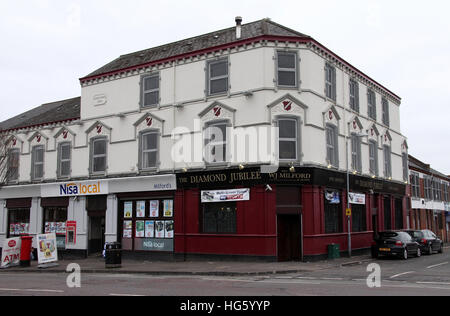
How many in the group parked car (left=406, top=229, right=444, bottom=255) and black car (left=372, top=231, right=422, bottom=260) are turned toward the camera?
0

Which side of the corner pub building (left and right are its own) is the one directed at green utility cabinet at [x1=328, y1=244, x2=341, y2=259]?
left

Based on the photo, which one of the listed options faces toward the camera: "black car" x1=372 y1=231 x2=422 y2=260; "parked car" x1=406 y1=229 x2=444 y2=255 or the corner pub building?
the corner pub building

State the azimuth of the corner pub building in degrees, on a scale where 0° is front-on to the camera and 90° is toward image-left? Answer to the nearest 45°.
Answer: approximately 0°

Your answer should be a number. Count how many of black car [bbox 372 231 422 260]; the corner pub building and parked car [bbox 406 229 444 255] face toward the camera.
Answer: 1
